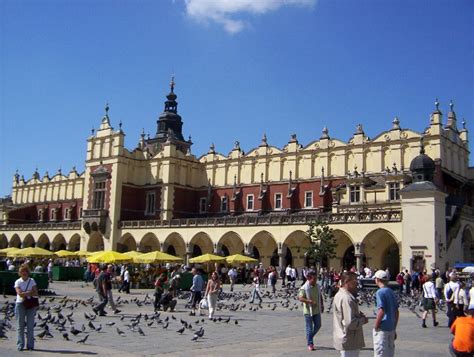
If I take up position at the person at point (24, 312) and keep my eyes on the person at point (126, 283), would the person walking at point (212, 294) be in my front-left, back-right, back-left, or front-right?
front-right

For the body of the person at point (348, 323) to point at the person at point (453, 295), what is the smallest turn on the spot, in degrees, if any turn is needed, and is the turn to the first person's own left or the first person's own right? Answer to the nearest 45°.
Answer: approximately 90° to the first person's own left

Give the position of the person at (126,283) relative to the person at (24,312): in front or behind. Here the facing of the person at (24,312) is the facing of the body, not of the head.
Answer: behind

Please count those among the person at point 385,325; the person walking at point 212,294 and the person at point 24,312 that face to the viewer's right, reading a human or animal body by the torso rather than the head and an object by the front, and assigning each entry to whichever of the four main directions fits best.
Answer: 0

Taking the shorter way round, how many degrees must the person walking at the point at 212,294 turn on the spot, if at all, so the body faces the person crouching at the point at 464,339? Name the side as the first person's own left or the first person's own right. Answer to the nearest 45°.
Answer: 0° — they already face them

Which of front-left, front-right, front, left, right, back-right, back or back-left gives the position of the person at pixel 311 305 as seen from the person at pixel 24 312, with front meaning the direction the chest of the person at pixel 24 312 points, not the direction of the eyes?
left

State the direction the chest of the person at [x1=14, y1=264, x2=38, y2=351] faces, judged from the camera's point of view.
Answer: toward the camera

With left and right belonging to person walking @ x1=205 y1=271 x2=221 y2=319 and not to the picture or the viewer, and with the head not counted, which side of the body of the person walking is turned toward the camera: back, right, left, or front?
front

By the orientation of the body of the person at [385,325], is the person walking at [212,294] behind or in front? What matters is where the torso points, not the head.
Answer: in front

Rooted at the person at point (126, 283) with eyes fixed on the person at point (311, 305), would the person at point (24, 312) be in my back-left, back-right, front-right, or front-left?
front-right

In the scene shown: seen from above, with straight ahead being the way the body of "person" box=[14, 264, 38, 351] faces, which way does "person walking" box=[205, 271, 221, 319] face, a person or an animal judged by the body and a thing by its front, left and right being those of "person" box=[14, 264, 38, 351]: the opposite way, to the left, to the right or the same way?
the same way

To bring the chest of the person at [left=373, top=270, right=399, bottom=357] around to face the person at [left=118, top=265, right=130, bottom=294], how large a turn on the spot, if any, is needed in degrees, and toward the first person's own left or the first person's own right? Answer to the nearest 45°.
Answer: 0° — they already face them

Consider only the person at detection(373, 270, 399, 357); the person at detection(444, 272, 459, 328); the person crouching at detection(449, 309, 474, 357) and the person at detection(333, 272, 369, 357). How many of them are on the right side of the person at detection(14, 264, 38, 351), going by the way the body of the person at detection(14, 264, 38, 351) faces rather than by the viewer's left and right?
0

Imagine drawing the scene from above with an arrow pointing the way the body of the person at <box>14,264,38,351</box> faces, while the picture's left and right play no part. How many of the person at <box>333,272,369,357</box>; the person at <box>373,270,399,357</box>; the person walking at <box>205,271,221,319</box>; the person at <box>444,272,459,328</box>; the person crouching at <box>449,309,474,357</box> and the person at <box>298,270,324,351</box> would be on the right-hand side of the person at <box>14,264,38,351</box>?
0
